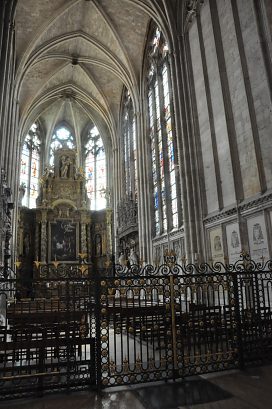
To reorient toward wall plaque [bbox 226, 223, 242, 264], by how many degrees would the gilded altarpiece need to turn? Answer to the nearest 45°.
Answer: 0° — it already faces it

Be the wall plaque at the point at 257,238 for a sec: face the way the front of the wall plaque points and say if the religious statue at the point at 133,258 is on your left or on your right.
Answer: on your right

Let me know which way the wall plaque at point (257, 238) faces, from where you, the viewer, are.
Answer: facing the viewer and to the left of the viewer

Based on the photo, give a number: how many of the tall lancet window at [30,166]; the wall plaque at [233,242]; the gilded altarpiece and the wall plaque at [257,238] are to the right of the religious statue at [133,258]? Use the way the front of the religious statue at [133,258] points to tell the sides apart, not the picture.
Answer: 2

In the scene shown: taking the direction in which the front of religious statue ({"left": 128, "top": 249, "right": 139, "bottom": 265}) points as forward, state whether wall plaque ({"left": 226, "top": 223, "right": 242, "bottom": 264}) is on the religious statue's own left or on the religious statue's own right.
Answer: on the religious statue's own left

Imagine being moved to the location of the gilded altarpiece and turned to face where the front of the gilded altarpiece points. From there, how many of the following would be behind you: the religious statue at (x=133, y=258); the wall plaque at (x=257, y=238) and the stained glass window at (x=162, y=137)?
0

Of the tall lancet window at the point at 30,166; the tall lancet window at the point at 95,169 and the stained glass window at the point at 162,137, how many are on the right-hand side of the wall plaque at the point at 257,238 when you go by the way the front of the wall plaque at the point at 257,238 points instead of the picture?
3

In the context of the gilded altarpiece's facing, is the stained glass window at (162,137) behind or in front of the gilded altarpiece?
in front

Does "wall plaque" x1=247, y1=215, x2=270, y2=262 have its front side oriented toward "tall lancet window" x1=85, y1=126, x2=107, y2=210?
no

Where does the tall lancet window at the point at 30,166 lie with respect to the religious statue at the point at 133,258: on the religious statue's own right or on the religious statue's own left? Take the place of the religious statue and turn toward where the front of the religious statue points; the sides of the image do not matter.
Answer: on the religious statue's own right

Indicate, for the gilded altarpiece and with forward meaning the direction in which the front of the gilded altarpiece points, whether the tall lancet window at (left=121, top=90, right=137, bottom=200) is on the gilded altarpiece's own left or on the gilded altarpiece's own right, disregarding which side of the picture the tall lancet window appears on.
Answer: on the gilded altarpiece's own left

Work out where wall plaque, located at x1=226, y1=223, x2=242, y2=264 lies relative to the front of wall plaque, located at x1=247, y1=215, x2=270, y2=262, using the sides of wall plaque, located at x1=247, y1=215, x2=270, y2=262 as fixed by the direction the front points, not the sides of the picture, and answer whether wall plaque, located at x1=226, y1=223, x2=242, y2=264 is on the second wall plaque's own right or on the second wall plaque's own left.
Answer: on the second wall plaque's own right

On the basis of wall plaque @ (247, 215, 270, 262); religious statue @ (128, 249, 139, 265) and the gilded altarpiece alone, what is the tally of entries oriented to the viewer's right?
0

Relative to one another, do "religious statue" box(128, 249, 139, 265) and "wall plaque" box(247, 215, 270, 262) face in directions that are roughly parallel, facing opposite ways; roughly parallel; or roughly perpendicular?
roughly parallel

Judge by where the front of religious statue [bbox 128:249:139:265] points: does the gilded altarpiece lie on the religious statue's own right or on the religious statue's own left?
on the religious statue's own right

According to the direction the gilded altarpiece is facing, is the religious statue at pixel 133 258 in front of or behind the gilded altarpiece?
in front

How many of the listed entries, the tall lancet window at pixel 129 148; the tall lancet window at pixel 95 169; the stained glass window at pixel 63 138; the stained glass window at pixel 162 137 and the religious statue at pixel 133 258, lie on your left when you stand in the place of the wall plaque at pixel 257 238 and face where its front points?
0

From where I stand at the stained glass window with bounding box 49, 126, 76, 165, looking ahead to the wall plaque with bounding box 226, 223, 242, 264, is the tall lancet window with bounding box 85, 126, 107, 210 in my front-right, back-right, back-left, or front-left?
front-left

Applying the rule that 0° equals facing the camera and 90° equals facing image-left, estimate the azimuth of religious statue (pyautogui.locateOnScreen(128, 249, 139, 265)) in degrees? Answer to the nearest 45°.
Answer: approximately 45°

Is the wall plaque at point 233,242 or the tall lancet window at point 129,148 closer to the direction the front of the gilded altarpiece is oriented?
the wall plaque

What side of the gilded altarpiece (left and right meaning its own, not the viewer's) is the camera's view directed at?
front
